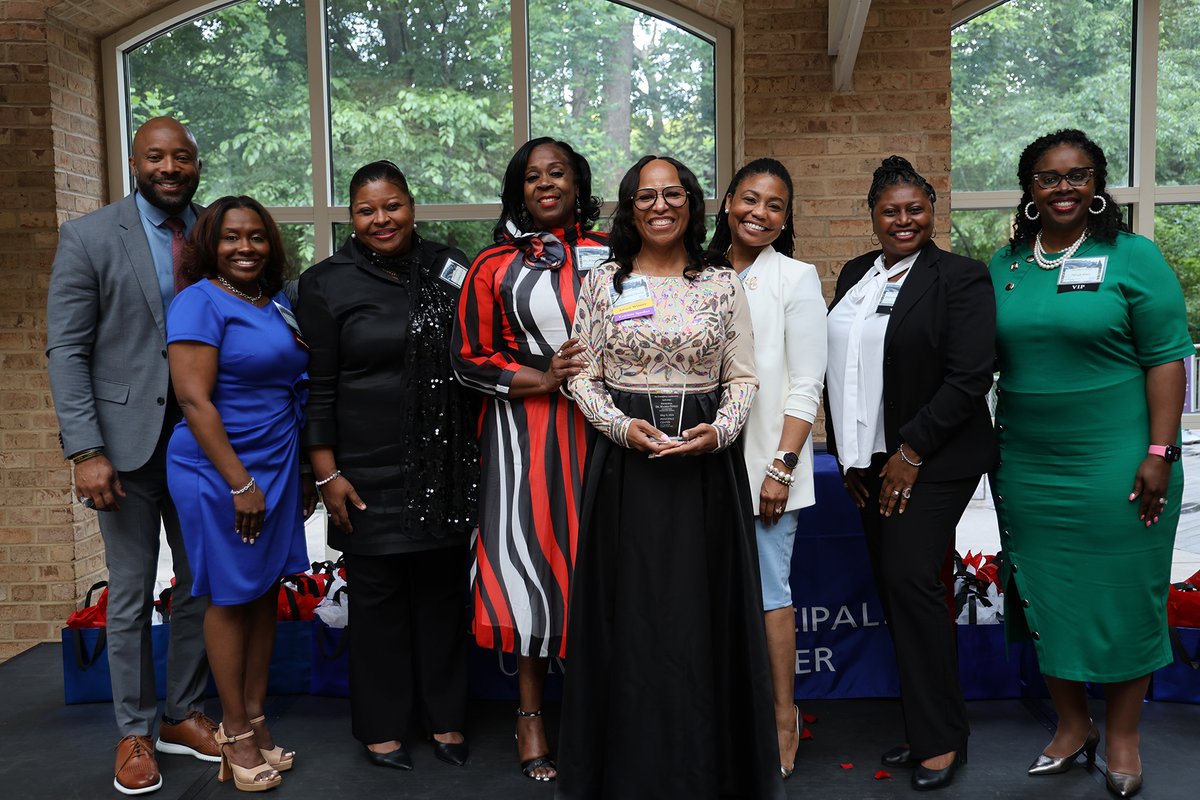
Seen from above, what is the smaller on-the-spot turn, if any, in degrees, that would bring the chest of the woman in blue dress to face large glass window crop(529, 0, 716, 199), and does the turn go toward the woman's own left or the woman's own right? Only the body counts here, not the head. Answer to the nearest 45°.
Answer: approximately 90° to the woman's own left

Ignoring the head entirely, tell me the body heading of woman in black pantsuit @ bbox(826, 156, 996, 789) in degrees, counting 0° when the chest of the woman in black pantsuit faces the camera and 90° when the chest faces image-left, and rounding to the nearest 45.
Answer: approximately 45°

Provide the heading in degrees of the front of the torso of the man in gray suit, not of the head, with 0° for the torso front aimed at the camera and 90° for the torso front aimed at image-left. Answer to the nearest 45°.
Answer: approximately 315°

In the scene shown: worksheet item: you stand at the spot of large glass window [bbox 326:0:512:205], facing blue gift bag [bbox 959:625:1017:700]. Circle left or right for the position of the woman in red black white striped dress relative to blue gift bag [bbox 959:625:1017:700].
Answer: right

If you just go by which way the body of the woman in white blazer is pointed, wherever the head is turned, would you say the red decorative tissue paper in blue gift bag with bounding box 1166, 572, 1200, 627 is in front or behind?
behind
